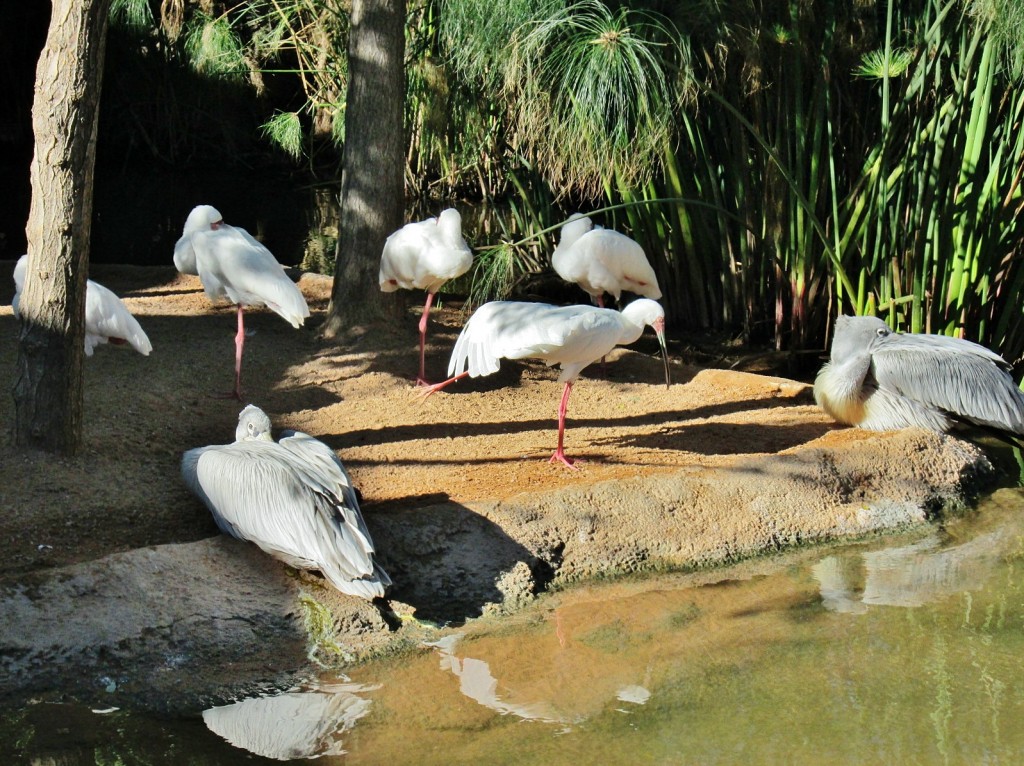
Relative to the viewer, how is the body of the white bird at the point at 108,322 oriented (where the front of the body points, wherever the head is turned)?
to the viewer's left

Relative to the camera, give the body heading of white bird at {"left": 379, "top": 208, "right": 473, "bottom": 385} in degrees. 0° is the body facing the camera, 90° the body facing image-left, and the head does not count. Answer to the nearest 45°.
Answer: approximately 270°

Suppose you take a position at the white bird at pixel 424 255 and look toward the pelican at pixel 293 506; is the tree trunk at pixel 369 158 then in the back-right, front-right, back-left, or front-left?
back-right

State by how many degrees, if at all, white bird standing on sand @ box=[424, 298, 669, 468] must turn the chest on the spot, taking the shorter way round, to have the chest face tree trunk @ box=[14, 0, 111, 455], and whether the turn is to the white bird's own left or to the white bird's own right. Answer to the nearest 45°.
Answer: approximately 135° to the white bird's own right

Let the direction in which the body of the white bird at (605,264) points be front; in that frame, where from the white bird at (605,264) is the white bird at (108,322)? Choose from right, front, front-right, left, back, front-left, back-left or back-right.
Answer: front-left

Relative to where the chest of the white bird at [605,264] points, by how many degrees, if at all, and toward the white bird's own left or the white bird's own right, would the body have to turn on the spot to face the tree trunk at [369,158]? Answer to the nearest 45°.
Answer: approximately 45° to the white bird's own left

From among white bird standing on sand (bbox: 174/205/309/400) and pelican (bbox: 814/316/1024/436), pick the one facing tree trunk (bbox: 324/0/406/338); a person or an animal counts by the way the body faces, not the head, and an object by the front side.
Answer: the pelican

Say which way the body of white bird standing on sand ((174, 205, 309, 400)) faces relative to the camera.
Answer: to the viewer's left

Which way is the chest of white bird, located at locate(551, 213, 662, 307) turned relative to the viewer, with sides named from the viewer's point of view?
facing to the left of the viewer

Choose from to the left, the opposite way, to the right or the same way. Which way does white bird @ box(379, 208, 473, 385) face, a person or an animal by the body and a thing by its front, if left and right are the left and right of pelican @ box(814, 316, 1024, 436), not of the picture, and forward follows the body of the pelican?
the opposite way

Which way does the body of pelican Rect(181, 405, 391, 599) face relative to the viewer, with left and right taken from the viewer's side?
facing away from the viewer and to the left of the viewer

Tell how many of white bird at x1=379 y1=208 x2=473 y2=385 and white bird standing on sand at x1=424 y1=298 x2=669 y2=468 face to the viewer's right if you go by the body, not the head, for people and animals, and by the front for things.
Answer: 2

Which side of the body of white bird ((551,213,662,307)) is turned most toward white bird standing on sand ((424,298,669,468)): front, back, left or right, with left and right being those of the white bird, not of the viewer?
left

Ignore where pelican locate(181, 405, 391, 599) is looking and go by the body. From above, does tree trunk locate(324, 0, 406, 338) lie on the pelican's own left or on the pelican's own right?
on the pelican's own right

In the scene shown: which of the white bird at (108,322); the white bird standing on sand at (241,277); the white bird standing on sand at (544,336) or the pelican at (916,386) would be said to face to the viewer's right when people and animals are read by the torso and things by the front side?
the white bird standing on sand at (544,336)

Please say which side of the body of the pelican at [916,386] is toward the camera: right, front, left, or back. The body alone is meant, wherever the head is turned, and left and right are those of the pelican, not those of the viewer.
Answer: left

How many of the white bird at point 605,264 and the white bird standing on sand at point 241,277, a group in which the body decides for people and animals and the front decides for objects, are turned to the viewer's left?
2
